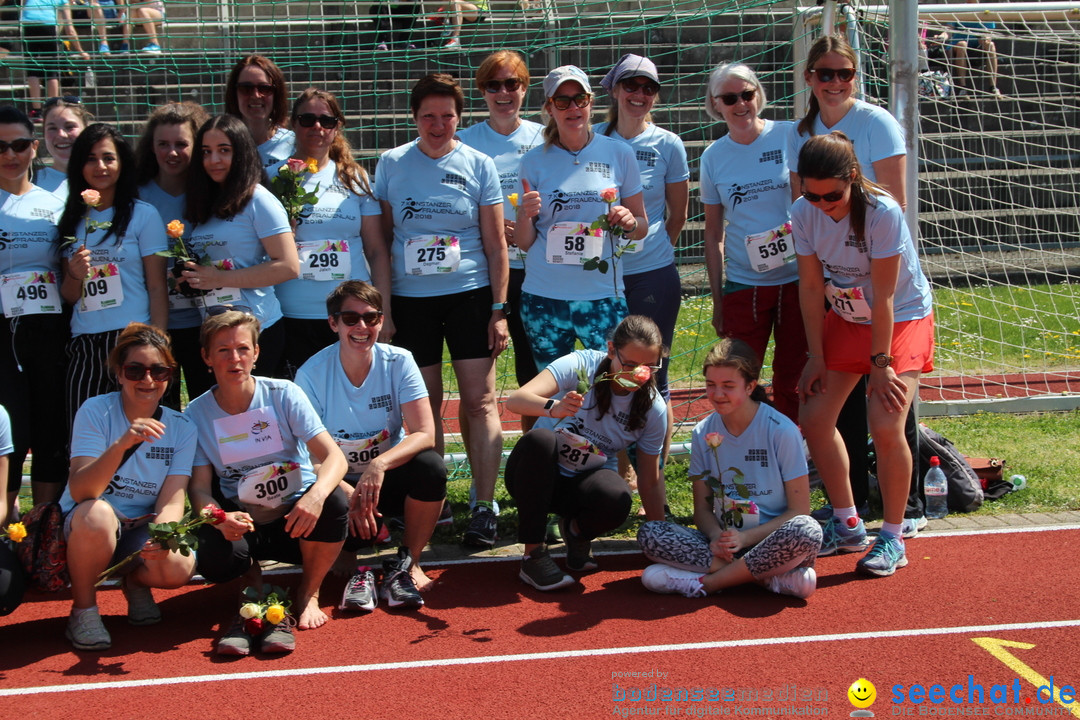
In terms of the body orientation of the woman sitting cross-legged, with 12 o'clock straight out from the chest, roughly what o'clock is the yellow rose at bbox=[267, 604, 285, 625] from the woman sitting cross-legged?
The yellow rose is roughly at 2 o'clock from the woman sitting cross-legged.

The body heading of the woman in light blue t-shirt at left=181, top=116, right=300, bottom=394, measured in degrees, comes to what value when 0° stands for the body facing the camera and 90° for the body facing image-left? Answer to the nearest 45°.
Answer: approximately 45°

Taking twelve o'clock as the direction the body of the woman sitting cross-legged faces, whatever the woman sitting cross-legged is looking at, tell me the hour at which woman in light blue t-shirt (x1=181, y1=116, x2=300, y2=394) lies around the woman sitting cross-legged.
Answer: The woman in light blue t-shirt is roughly at 3 o'clock from the woman sitting cross-legged.

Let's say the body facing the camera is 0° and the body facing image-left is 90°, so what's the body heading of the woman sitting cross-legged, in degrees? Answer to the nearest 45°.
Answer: approximately 0°

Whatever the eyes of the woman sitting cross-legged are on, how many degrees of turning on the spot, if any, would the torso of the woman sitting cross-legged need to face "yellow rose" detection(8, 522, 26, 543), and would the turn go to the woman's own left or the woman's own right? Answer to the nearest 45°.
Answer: approximately 45° to the woman's own right

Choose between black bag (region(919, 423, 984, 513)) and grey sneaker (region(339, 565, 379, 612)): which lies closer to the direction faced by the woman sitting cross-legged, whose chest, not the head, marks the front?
the grey sneaker

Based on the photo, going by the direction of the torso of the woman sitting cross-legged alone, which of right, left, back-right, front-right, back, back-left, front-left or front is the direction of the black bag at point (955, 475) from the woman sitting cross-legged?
back-left

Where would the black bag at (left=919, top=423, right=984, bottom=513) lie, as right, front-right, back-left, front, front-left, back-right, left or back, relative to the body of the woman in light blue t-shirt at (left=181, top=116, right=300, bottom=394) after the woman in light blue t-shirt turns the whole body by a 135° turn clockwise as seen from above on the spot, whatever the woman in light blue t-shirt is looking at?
right

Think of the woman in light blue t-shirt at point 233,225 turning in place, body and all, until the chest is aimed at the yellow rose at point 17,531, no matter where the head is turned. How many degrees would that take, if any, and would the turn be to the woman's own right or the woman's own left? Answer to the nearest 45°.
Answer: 0° — they already face it

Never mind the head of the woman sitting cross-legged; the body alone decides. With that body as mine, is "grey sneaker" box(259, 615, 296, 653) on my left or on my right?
on my right
